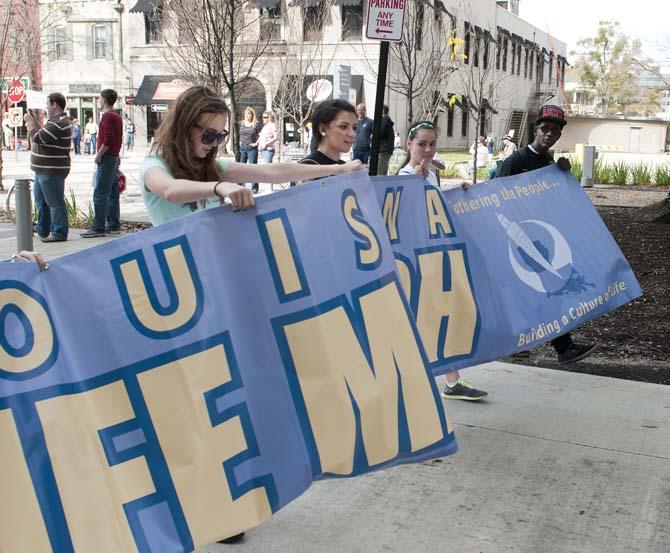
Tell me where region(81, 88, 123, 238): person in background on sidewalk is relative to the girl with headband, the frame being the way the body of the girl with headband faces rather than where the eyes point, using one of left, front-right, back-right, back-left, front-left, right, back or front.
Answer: back

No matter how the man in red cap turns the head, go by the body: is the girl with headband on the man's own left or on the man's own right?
on the man's own right

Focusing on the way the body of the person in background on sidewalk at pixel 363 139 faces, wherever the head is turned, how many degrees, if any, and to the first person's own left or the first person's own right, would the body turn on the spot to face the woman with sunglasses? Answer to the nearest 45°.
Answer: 0° — they already face them

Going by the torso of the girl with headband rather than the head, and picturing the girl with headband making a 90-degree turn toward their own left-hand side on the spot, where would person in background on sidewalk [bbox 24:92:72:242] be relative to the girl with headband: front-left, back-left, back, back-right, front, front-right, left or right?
left

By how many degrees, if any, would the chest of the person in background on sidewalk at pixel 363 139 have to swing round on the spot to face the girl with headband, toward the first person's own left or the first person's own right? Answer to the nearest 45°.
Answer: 0° — they already face them

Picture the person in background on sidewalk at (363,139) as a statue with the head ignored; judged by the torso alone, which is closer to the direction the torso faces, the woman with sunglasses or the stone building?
the woman with sunglasses

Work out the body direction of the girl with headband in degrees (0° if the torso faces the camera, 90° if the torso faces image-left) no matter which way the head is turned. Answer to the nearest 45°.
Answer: approximately 315°

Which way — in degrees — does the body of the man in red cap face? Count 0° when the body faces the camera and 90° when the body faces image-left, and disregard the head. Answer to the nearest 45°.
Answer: approximately 315°

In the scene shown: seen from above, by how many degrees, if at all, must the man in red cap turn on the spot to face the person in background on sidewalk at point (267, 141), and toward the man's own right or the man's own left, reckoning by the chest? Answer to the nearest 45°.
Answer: approximately 180°
